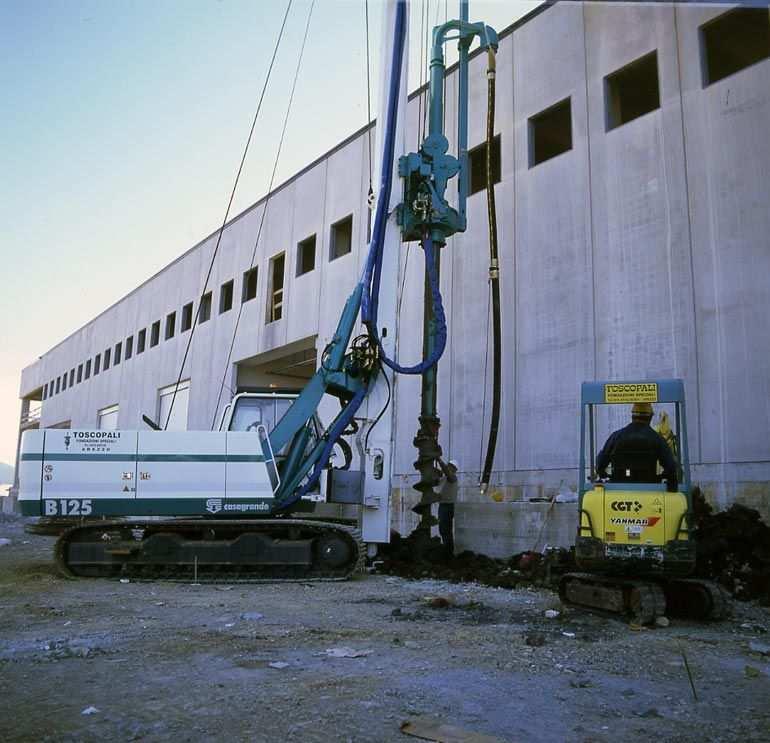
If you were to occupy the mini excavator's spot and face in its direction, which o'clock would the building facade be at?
The building facade is roughly at 12 o'clock from the mini excavator.

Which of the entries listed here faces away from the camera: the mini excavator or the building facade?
the mini excavator

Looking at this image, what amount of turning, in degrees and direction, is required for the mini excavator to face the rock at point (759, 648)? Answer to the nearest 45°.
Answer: approximately 135° to its right

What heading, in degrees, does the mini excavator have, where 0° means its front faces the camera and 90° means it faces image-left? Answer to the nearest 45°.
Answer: approximately 180°

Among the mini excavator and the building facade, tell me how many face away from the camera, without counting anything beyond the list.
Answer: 1

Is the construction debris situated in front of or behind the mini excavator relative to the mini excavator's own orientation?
behind

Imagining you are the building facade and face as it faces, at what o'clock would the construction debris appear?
The construction debris is roughly at 11 o'clock from the building facade.

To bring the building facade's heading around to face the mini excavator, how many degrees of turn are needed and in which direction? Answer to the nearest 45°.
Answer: approximately 45° to its left

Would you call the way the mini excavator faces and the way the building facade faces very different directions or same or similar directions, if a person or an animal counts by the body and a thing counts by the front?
very different directions

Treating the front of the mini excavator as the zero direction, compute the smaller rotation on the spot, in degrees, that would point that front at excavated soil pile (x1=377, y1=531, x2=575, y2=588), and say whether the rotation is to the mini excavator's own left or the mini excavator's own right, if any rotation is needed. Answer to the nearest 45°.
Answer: approximately 45° to the mini excavator's own left

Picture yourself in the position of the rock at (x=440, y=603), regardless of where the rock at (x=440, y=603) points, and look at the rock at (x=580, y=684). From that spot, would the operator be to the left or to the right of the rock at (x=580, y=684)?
left

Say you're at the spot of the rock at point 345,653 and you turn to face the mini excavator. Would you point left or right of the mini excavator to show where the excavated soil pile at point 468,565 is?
left
